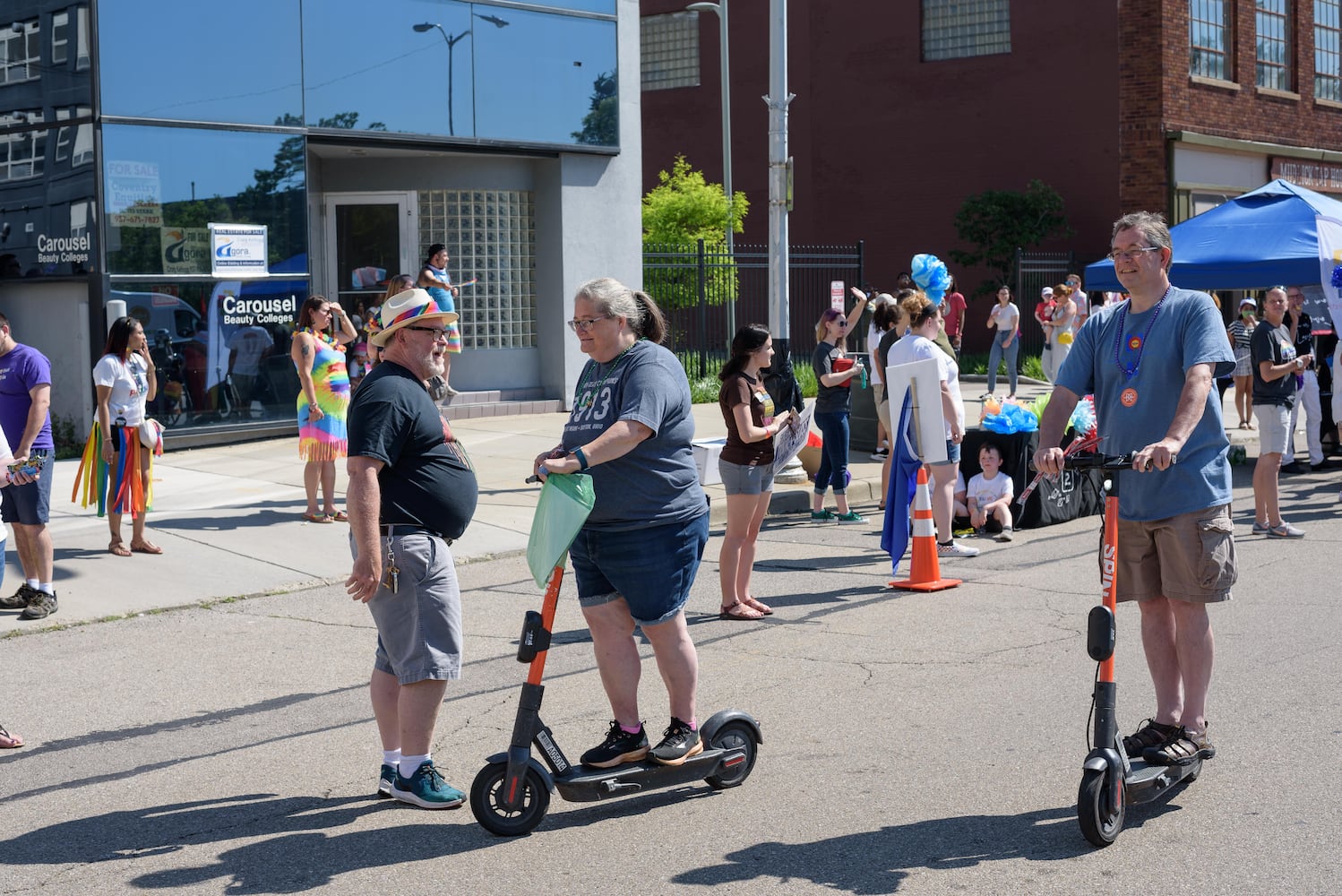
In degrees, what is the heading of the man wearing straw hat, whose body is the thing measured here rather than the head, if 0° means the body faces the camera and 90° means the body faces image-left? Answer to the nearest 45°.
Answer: approximately 270°

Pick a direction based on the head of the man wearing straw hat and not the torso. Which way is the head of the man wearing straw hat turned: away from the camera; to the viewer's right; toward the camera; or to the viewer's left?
to the viewer's right

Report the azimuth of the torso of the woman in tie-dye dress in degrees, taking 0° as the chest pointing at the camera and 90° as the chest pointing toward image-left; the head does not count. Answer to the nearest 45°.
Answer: approximately 315°

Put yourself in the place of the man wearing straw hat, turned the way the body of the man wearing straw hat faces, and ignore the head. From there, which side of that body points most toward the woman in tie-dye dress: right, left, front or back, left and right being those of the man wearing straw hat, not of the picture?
left

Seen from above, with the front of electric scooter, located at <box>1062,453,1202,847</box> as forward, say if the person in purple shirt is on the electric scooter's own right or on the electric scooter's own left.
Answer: on the electric scooter's own right

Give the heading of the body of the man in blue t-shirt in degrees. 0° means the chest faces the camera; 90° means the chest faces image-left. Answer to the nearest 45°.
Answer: approximately 45°

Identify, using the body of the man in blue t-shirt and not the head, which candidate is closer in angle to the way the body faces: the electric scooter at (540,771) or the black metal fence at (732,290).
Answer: the electric scooter

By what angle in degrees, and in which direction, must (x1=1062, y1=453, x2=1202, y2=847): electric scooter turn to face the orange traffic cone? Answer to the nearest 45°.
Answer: approximately 135° to its right

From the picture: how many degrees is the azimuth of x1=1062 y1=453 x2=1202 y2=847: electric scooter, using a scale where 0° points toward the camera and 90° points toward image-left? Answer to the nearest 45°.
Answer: approximately 45°

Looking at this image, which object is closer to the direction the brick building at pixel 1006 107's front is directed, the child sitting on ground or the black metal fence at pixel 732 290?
the child sitting on ground
